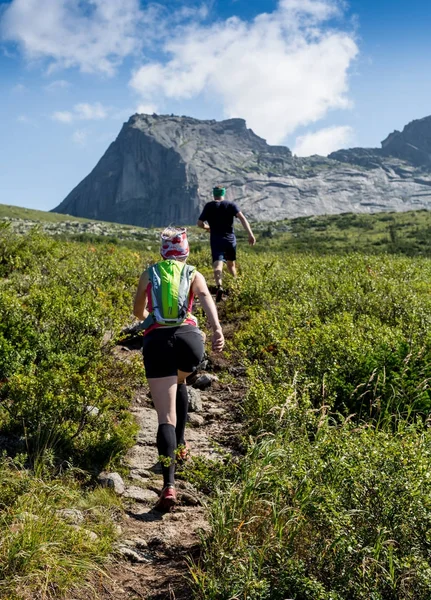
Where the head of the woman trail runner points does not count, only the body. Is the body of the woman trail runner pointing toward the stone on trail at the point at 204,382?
yes

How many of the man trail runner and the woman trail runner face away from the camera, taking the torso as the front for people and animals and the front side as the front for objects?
2

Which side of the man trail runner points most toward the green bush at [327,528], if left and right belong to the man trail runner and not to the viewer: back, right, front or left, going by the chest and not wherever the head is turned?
back

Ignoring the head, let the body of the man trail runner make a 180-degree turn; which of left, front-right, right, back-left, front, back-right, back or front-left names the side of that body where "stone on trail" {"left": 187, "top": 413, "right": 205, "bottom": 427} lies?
front

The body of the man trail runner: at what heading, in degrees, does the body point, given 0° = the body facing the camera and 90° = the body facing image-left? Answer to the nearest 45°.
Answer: approximately 180°

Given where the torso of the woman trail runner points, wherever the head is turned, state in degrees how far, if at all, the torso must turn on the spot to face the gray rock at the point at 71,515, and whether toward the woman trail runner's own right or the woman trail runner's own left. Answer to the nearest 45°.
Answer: approximately 135° to the woman trail runner's own left

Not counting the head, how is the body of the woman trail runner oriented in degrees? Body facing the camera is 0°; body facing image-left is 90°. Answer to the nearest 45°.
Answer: approximately 180°

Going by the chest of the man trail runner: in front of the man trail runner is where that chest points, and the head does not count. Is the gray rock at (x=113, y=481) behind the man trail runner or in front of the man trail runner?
behind

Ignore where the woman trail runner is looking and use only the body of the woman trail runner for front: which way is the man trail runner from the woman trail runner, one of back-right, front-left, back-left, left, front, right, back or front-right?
front

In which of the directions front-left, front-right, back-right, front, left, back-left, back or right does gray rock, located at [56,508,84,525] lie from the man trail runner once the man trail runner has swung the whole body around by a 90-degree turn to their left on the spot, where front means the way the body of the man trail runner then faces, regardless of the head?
left

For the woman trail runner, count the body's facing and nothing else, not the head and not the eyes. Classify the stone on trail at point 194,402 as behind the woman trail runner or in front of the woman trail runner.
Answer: in front

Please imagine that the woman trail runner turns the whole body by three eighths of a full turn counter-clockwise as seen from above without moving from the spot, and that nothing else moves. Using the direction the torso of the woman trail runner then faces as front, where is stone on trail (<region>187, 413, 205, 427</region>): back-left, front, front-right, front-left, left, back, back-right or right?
back-right

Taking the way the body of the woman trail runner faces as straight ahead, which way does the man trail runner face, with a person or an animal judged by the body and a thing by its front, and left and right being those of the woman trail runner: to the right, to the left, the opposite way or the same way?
the same way

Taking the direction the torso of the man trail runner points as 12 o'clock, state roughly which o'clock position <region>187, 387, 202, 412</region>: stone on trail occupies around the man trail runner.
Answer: The stone on trail is roughly at 6 o'clock from the man trail runner.

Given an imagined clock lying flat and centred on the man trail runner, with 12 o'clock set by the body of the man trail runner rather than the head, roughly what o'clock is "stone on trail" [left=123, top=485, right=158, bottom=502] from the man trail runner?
The stone on trail is roughly at 6 o'clock from the man trail runner.

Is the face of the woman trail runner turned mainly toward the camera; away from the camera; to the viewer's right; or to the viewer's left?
away from the camera
